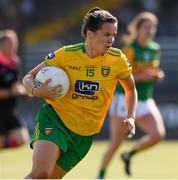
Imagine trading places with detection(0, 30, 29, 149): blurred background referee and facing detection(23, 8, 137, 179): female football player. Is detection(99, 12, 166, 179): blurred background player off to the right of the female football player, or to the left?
left

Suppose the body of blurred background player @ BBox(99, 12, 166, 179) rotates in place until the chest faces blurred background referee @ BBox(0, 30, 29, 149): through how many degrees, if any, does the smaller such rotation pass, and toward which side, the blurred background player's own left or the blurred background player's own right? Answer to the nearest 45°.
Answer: approximately 135° to the blurred background player's own right

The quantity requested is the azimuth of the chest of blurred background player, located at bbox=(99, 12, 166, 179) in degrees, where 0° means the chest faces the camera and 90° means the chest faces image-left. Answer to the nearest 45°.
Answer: approximately 315°

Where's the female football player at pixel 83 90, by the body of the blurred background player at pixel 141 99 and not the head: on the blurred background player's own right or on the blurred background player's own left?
on the blurred background player's own right

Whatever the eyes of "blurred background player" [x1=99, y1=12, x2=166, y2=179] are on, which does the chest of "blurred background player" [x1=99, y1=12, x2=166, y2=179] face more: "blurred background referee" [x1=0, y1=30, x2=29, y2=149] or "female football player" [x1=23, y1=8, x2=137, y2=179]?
the female football player
